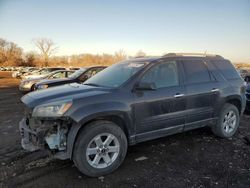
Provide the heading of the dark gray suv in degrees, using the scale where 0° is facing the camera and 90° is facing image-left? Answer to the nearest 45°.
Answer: approximately 45°

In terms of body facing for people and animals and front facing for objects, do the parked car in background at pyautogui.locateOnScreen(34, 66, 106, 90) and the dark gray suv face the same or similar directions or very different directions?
same or similar directions

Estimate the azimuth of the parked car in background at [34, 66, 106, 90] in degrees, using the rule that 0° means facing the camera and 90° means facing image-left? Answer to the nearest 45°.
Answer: approximately 45°

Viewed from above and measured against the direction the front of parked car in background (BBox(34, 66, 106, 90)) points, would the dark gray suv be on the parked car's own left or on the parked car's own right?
on the parked car's own left

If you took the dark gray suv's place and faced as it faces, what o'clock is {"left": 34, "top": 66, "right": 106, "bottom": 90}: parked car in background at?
The parked car in background is roughly at 4 o'clock from the dark gray suv.

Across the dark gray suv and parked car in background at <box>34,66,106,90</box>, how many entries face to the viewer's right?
0
